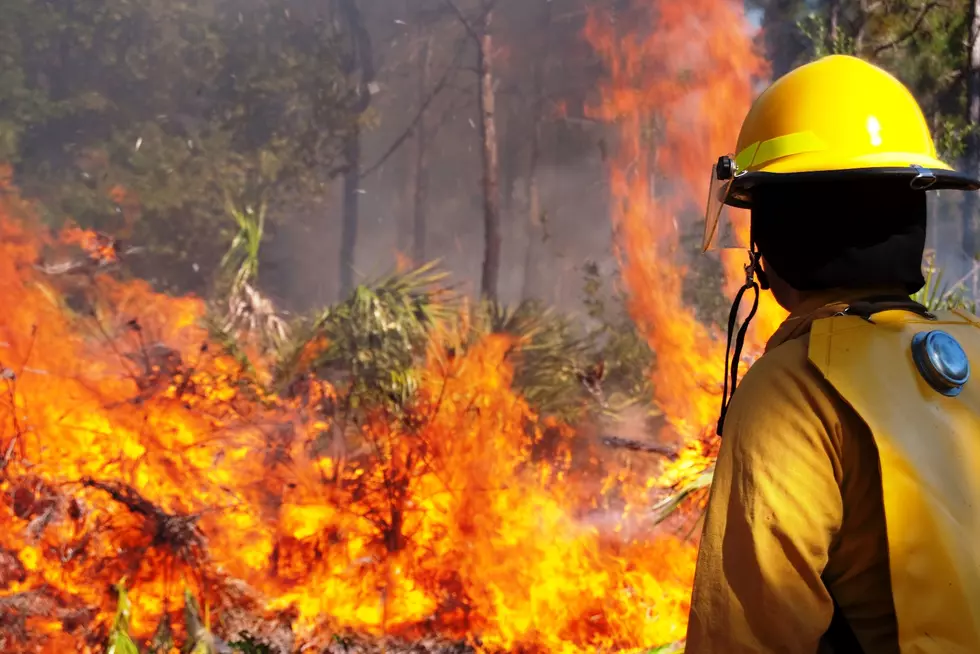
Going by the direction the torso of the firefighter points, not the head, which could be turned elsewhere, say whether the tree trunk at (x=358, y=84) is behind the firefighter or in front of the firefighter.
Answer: in front

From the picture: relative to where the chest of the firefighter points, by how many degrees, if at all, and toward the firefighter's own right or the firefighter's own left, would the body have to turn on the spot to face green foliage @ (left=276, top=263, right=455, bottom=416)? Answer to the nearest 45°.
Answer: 0° — they already face it

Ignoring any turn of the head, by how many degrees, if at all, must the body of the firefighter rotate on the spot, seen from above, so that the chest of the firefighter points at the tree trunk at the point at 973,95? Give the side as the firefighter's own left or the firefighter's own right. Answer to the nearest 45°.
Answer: approximately 45° to the firefighter's own right

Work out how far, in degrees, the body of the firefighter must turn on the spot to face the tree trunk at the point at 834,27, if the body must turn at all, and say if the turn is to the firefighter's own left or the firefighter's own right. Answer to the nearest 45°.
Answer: approximately 45° to the firefighter's own right

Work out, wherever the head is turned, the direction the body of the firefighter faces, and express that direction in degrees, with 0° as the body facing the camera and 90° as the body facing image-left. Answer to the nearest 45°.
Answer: approximately 135°

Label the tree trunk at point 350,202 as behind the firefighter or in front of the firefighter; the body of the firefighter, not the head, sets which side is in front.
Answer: in front

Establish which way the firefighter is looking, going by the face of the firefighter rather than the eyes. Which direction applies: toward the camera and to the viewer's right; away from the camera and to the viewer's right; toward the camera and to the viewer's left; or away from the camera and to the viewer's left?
away from the camera and to the viewer's left
